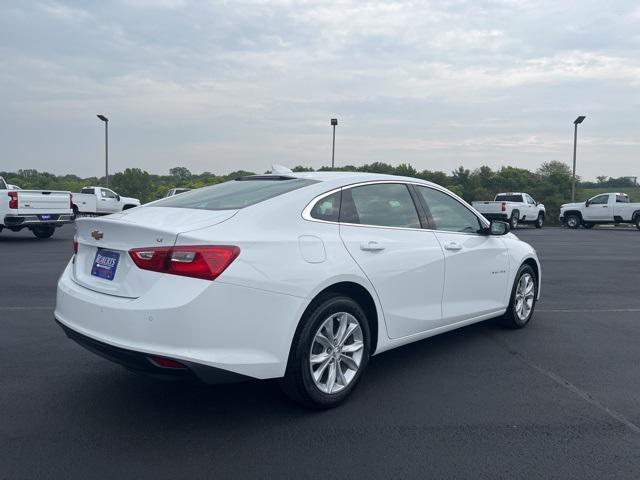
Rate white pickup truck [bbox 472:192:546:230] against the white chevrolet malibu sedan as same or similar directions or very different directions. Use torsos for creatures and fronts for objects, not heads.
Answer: same or similar directions

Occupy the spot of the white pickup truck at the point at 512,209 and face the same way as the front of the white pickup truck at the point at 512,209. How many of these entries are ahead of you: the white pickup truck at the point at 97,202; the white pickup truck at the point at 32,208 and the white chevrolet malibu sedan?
0

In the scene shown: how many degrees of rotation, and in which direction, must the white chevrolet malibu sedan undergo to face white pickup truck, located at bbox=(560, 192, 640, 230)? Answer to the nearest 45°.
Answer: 0° — it already faces it

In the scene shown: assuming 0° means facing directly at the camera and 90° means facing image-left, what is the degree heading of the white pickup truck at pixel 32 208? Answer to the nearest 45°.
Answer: approximately 135°

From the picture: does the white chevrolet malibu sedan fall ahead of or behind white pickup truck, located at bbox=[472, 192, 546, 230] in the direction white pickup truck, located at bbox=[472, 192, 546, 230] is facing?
behind

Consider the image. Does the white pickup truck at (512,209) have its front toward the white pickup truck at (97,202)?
no

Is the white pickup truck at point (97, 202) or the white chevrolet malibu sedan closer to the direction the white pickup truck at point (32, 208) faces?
the white pickup truck

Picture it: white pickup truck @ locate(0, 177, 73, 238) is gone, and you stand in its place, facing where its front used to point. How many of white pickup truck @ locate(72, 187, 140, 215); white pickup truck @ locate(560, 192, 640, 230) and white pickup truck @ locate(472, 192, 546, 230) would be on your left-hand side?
0

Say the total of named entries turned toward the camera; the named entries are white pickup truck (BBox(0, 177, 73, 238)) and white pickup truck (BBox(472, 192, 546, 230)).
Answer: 0

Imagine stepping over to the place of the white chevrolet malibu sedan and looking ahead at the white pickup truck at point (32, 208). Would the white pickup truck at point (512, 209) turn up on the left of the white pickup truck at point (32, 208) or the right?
right

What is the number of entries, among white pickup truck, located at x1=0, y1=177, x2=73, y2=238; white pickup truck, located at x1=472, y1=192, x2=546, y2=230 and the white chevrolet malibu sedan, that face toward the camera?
0

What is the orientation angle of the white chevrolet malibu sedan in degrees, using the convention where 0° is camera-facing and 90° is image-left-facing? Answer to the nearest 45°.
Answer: approximately 225°

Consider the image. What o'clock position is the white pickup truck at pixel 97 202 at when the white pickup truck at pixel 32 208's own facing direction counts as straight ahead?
the white pickup truck at pixel 97 202 is roughly at 2 o'clock from the white pickup truck at pixel 32 208.

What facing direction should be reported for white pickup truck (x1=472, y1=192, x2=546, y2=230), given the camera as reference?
facing away from the viewer and to the right of the viewer

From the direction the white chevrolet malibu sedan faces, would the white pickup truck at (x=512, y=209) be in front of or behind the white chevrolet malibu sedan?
in front

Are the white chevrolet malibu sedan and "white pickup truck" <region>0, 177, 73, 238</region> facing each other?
no
